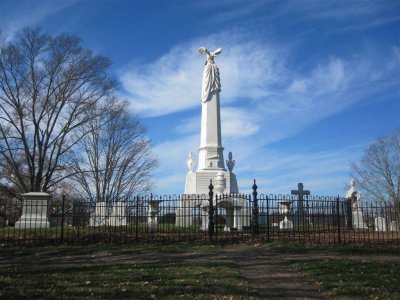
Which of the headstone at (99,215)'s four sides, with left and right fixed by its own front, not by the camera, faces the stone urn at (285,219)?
left

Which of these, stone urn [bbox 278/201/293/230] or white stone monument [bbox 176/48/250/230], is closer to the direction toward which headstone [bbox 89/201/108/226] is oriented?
the stone urn

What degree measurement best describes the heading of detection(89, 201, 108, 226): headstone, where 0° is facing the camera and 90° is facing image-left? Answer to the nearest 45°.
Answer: approximately 0°

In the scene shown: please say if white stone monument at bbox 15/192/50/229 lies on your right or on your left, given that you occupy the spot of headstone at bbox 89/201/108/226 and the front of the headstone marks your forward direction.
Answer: on your right

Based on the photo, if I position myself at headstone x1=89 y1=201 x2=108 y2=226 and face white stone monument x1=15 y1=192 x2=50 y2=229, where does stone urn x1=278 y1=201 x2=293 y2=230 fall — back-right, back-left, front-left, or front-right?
back-left
